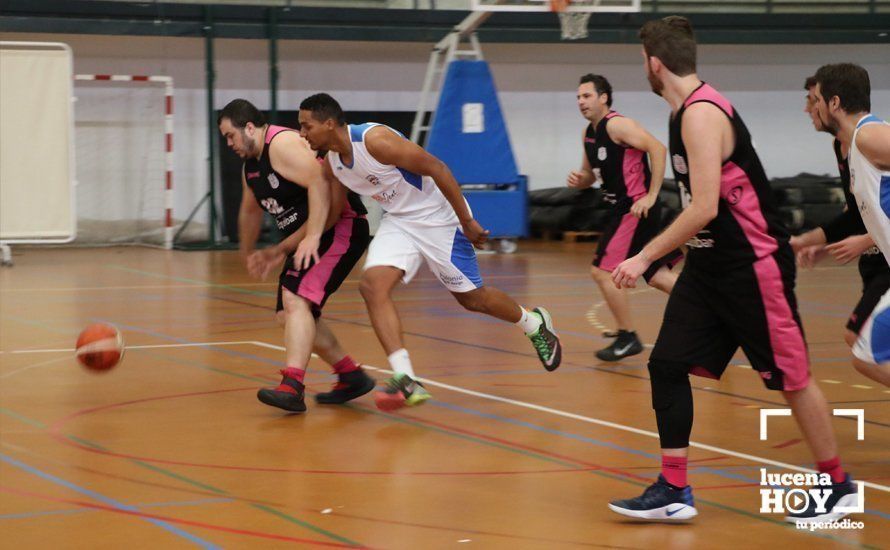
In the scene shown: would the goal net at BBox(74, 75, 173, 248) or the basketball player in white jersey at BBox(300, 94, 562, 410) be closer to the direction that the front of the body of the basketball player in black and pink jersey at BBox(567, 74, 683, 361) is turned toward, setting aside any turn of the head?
the basketball player in white jersey

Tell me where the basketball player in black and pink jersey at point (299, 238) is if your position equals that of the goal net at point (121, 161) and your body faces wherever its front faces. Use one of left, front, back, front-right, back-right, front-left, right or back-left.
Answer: front

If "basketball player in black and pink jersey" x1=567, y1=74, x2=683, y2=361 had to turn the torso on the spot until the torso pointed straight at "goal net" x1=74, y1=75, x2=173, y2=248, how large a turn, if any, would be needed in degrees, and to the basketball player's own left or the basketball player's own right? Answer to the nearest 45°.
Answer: approximately 90° to the basketball player's own right

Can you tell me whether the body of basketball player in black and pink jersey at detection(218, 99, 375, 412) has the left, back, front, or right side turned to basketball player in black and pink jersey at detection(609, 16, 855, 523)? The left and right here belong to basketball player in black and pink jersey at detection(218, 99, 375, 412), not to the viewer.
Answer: left

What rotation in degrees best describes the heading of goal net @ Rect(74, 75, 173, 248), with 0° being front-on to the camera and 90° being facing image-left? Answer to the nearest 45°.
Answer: approximately 0°

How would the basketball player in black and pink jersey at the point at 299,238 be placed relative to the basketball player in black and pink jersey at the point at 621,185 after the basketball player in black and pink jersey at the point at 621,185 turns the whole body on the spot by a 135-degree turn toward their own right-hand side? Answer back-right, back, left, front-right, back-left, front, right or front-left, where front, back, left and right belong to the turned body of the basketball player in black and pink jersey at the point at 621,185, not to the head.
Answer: back-left

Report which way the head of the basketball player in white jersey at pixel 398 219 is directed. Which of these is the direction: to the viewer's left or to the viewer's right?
to the viewer's left

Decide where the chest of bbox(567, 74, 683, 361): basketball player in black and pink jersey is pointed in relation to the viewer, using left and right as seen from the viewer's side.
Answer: facing the viewer and to the left of the viewer

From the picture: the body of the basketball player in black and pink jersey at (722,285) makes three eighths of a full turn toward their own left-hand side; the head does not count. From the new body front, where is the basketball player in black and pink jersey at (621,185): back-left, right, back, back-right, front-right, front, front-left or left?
back-left

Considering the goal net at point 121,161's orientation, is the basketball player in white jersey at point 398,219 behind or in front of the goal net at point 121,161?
in front

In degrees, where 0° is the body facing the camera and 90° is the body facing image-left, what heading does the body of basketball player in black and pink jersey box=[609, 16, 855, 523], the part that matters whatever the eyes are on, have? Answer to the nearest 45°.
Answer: approximately 90°

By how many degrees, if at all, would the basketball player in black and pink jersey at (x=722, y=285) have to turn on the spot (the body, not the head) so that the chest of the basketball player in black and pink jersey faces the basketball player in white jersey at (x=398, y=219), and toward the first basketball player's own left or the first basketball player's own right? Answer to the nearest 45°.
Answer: approximately 45° to the first basketball player's own right

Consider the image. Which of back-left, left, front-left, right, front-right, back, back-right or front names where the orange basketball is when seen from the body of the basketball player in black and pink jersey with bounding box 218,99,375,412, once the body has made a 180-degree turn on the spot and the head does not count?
back-left

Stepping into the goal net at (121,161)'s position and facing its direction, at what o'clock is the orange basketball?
The orange basketball is roughly at 12 o'clock from the goal net.
